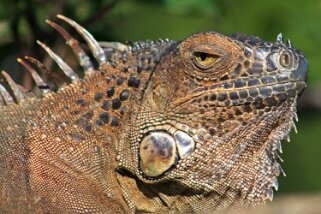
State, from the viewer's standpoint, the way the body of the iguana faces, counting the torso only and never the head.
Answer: to the viewer's right
